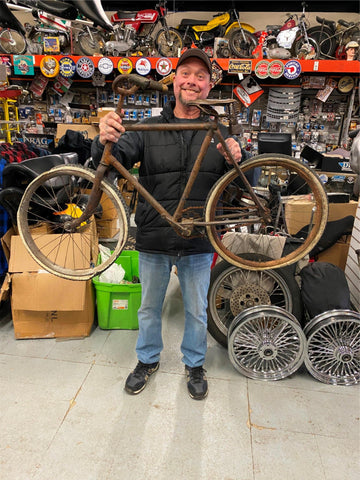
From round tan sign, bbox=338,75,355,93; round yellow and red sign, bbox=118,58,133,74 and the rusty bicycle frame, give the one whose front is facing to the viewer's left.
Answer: the rusty bicycle frame

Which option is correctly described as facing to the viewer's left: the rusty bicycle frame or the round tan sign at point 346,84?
the rusty bicycle frame

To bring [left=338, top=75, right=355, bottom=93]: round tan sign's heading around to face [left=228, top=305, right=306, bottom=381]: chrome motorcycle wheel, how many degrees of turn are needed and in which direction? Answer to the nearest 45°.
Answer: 0° — it already faces it

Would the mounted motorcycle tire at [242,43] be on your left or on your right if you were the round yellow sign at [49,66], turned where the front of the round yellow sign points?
on your left

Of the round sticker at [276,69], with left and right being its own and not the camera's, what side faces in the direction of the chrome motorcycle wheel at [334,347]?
front

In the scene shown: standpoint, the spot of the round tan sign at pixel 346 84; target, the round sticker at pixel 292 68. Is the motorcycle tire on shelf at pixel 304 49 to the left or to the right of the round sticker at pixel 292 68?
right

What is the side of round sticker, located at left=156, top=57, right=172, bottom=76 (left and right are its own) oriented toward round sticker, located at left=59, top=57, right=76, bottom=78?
right

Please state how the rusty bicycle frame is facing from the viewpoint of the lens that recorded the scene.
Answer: facing to the left of the viewer

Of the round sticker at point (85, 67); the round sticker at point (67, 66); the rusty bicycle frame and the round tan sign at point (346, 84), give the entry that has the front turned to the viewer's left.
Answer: the rusty bicycle frame
